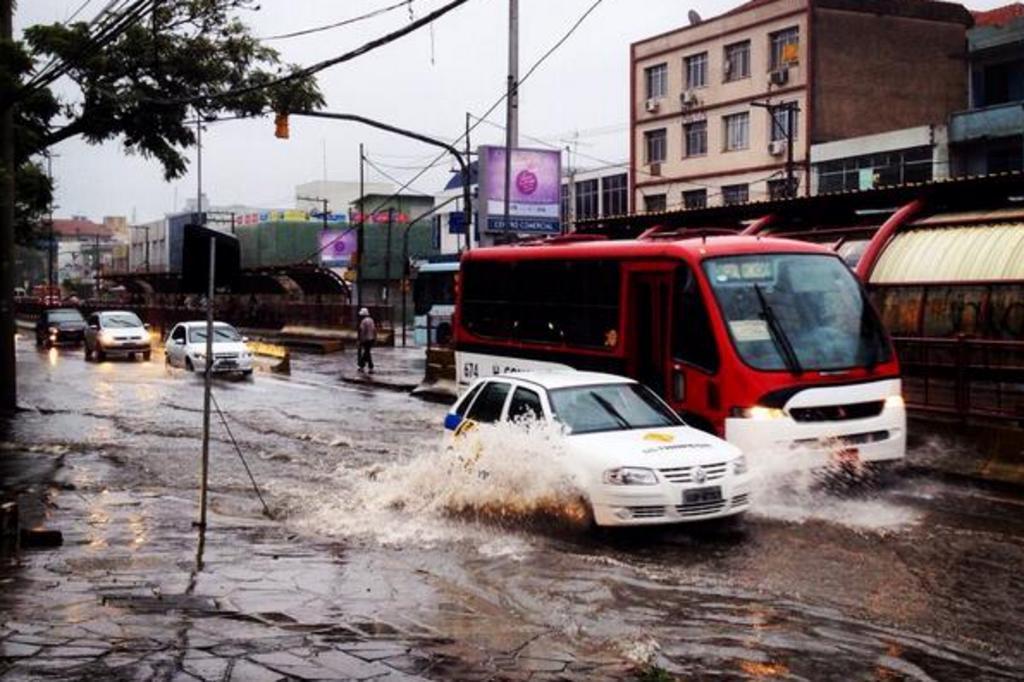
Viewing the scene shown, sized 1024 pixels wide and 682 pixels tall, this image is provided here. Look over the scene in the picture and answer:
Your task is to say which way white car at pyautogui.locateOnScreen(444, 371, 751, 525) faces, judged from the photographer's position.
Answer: facing the viewer and to the right of the viewer

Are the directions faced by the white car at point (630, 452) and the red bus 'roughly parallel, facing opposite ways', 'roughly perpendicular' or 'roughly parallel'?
roughly parallel

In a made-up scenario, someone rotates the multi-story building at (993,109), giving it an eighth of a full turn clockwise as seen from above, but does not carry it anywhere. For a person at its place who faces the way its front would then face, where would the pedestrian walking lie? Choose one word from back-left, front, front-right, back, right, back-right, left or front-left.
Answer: front-left

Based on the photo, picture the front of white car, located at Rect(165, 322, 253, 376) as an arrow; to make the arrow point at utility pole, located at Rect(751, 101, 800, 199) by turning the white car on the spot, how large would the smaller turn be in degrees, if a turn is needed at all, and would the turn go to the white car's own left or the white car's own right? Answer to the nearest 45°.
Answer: approximately 45° to the white car's own left

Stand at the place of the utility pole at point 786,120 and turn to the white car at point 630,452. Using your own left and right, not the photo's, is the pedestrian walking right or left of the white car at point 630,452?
right

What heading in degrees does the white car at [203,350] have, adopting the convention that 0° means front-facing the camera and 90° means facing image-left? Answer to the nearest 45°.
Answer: approximately 315°

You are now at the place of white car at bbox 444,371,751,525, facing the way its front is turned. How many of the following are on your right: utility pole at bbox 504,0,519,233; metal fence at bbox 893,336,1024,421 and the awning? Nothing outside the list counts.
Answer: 0

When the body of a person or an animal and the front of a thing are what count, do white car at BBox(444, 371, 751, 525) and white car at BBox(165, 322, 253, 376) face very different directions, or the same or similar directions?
same or similar directions

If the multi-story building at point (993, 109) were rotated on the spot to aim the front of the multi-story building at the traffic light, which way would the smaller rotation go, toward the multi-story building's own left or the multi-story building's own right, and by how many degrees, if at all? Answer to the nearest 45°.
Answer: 0° — it already faces it

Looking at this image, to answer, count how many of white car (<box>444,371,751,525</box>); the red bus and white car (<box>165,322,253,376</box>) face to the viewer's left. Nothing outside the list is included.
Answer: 0

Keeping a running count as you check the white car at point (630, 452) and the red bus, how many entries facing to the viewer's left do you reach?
0

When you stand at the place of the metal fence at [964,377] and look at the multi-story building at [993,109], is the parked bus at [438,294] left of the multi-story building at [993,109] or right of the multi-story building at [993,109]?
left

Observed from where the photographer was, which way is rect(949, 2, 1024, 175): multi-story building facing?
facing the viewer and to the left of the viewer

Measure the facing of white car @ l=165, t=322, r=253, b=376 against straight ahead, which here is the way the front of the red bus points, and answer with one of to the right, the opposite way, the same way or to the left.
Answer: the same way

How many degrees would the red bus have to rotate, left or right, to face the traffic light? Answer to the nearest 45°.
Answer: approximately 180°

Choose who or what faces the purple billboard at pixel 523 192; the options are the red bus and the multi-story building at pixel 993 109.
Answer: the multi-story building
